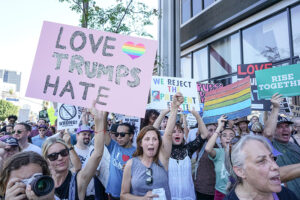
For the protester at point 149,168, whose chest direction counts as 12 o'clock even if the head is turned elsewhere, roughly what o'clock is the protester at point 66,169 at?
the protester at point 66,169 is roughly at 2 o'clock from the protester at point 149,168.

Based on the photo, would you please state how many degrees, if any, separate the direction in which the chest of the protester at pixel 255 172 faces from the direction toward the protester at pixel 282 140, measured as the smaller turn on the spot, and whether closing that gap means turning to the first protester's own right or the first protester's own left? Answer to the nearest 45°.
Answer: approximately 135° to the first protester's own left

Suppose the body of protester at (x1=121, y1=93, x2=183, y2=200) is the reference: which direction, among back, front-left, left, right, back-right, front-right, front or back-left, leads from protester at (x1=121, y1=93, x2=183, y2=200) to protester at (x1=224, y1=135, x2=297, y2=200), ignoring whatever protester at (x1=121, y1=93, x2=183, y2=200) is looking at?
front-left

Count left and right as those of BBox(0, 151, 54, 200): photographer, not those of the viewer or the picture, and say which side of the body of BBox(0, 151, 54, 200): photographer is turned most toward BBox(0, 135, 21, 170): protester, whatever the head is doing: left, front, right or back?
back

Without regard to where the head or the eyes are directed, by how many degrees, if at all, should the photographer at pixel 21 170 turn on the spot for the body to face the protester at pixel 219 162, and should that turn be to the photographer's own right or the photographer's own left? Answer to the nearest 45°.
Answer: approximately 90° to the photographer's own left

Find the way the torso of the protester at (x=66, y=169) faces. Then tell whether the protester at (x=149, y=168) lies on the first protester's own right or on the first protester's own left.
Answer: on the first protester's own left

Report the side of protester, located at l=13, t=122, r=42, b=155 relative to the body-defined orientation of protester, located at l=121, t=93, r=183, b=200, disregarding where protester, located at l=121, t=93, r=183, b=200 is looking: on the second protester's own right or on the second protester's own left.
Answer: on the second protester's own right

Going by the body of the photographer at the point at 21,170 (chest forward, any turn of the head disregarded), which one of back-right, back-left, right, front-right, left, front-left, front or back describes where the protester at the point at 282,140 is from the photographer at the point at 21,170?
left

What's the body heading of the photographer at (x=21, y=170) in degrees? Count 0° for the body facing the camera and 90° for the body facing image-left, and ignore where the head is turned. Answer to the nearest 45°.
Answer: approximately 0°

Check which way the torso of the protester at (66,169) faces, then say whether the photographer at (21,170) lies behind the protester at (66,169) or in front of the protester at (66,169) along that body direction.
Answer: in front
